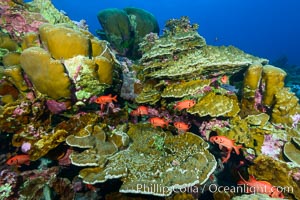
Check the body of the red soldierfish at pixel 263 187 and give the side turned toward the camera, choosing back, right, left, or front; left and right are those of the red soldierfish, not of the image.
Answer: right

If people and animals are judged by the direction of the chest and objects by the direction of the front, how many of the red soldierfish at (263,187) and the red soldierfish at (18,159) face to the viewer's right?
1
